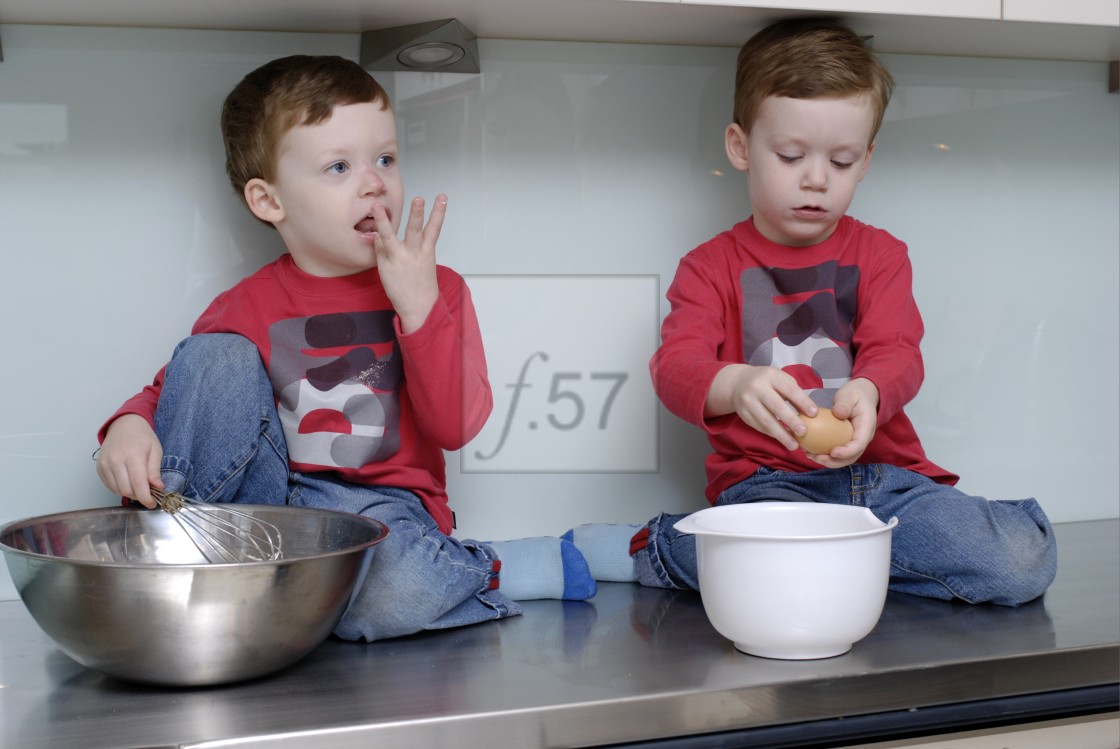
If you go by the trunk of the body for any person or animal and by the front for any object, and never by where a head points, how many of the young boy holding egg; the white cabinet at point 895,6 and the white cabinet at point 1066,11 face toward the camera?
3

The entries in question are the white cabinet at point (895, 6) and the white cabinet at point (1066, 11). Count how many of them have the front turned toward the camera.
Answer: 2

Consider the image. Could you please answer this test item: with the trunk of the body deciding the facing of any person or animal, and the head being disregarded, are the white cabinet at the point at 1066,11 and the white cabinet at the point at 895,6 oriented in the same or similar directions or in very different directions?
same or similar directions

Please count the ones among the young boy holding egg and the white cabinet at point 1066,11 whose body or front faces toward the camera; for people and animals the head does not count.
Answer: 2

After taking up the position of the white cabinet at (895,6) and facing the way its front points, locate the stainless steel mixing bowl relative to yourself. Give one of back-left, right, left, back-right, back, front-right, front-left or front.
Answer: front-right

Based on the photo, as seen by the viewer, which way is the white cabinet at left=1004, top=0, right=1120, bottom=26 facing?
toward the camera

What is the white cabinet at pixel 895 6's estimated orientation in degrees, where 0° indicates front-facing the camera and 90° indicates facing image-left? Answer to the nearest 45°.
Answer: approximately 0°

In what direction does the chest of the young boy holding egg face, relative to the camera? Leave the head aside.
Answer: toward the camera

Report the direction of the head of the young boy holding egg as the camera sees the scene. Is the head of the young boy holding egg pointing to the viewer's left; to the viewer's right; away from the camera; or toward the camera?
toward the camera
